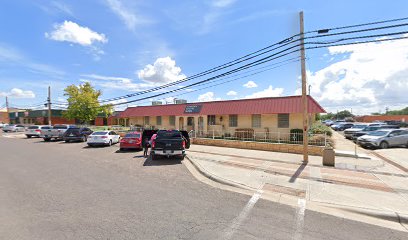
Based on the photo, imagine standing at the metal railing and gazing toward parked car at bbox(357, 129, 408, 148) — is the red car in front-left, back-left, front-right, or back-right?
back-right

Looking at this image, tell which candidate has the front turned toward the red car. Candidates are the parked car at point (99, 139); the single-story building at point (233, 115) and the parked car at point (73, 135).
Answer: the single-story building

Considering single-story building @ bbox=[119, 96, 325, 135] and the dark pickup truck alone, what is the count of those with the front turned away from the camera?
1

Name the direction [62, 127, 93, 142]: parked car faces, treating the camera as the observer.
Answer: facing away from the viewer and to the right of the viewer

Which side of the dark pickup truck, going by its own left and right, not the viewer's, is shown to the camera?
back

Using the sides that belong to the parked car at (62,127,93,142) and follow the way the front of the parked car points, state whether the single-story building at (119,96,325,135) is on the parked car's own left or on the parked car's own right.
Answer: on the parked car's own right

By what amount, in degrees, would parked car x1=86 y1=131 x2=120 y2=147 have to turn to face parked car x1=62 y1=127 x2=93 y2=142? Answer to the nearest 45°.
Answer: approximately 90° to its left

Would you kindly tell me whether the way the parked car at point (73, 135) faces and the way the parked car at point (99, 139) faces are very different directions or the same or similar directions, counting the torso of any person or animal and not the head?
same or similar directions

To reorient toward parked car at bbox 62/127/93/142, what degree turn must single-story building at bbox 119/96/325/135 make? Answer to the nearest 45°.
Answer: approximately 45° to its right

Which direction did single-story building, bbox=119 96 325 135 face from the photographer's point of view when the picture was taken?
facing the viewer and to the left of the viewer

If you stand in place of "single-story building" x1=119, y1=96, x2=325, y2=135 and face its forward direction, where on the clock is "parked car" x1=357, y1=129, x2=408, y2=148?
The parked car is roughly at 8 o'clock from the single-story building.

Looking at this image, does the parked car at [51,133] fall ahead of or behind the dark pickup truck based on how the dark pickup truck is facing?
ahead

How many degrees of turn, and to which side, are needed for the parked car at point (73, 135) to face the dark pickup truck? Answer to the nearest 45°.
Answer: approximately 135° to its right

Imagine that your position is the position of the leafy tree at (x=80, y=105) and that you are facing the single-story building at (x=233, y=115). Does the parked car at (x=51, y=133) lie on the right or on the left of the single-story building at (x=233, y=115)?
right

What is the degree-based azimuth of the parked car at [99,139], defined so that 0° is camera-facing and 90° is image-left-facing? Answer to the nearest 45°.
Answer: approximately 225°

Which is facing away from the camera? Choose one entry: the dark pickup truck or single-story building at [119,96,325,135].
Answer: the dark pickup truck
